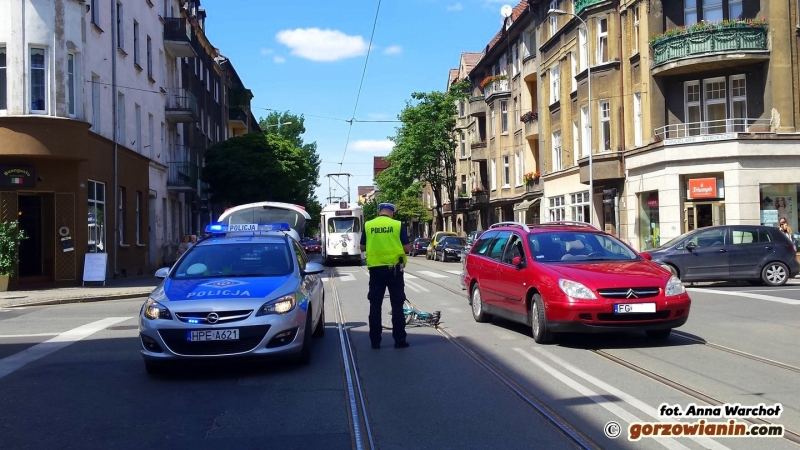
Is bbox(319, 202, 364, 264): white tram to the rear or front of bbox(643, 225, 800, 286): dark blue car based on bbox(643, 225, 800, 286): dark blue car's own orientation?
to the front

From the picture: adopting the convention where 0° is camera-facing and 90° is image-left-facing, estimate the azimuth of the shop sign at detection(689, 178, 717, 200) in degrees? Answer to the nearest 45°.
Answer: approximately 0°

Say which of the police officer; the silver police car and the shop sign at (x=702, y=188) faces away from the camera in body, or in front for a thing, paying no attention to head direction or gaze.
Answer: the police officer

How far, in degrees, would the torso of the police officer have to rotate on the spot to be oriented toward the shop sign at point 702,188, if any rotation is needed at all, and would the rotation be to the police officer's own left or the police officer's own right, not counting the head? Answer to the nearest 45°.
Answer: approximately 45° to the police officer's own right

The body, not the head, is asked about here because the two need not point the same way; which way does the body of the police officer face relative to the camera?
away from the camera

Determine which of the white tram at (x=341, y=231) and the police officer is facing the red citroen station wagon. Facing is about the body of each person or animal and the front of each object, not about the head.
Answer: the white tram

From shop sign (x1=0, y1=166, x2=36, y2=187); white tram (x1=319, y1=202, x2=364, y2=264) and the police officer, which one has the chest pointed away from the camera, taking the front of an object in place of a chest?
the police officer
